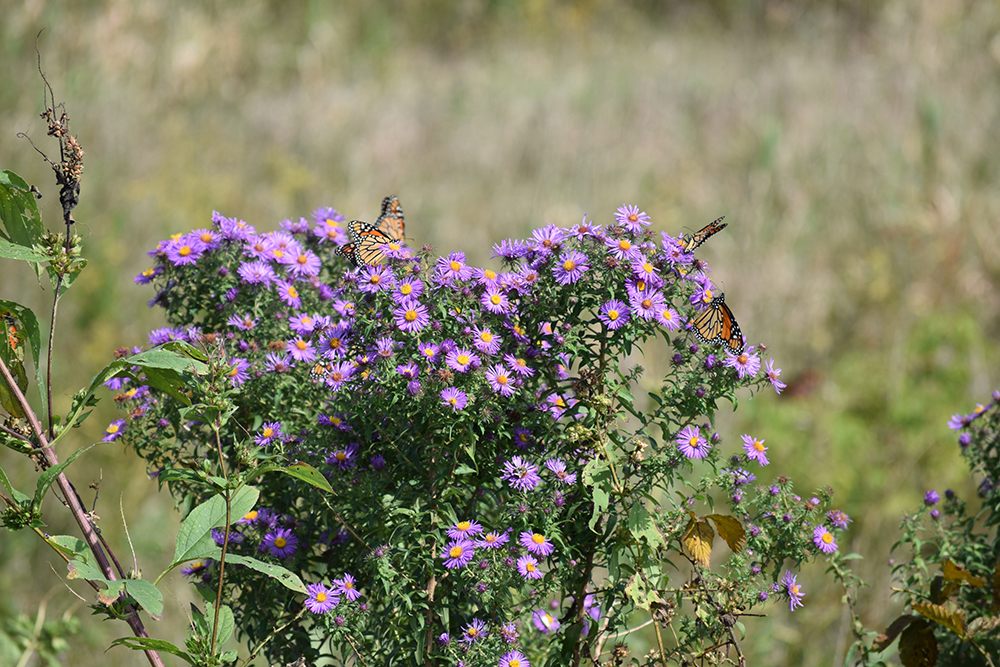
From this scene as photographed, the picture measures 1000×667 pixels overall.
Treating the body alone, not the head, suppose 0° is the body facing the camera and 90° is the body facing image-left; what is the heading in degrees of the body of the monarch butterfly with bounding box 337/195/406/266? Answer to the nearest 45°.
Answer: approximately 270°
